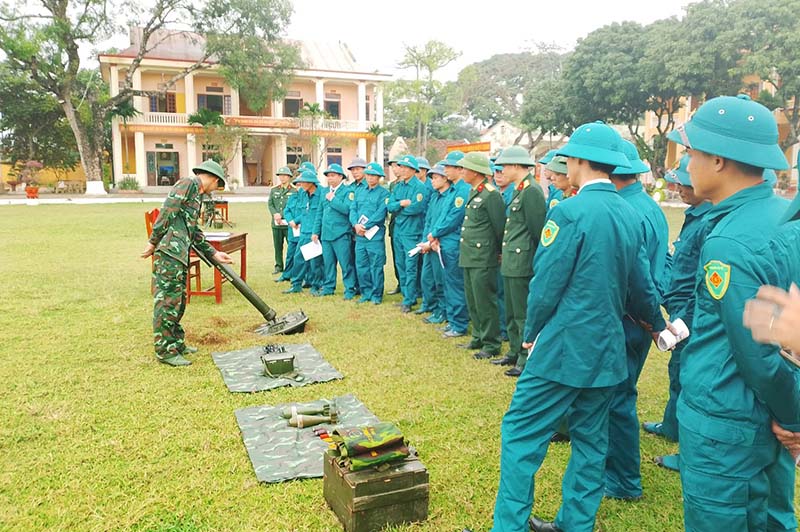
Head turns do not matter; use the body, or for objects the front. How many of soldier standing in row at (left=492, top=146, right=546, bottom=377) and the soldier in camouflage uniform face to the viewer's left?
1

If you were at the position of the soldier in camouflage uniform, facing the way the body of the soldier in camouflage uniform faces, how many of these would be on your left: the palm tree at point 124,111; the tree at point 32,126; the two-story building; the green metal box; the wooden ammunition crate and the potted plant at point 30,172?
4

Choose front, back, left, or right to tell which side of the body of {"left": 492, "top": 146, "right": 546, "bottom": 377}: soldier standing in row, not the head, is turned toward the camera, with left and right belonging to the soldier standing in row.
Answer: left

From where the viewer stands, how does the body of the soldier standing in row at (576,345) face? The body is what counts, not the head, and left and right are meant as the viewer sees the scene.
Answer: facing away from the viewer and to the left of the viewer

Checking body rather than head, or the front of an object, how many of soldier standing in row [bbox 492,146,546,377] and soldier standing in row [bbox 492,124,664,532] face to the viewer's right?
0

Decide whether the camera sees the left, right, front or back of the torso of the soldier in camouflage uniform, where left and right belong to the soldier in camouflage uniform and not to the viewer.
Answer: right

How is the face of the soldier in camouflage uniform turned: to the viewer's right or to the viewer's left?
to the viewer's right

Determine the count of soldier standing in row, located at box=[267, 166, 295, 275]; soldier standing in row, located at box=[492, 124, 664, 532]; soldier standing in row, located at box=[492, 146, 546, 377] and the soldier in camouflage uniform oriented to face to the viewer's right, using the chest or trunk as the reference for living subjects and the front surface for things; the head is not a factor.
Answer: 1

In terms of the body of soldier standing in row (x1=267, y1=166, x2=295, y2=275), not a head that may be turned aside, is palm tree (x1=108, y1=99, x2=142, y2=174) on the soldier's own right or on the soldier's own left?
on the soldier's own right

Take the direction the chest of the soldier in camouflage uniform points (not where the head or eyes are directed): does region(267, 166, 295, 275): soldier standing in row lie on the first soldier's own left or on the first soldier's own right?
on the first soldier's own left

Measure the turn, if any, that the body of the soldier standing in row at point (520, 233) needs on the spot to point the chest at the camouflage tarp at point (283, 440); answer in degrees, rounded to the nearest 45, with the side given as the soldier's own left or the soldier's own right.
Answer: approximately 45° to the soldier's own left

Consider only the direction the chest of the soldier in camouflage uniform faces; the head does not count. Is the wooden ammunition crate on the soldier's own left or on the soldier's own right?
on the soldier's own right

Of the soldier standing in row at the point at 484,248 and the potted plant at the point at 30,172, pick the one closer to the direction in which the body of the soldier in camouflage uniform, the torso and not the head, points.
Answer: the soldier standing in row

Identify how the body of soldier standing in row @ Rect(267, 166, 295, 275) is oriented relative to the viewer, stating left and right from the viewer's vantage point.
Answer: facing the viewer and to the left of the viewer
